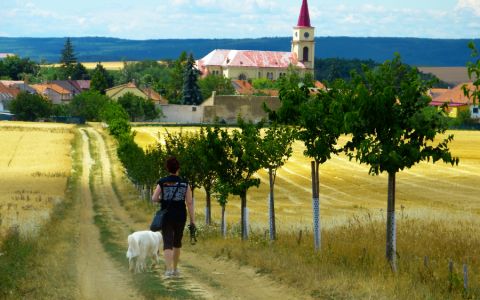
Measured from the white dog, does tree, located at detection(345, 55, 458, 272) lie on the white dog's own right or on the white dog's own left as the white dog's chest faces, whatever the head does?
on the white dog's own right

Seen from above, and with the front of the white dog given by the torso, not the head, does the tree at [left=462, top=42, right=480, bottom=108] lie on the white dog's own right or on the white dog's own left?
on the white dog's own right

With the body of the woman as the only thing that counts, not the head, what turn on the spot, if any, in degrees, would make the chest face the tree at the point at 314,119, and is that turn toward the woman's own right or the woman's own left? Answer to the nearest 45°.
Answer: approximately 45° to the woman's own right

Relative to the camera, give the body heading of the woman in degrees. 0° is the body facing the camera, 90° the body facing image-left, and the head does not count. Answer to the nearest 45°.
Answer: approximately 180°

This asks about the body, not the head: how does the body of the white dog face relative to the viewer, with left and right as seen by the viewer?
facing away from the viewer and to the right of the viewer

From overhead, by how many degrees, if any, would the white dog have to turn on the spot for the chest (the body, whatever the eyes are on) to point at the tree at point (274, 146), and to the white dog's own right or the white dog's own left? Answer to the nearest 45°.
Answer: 0° — it already faces it
